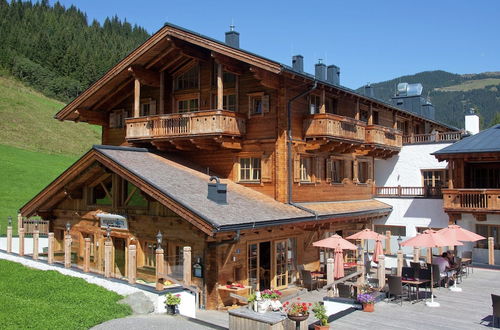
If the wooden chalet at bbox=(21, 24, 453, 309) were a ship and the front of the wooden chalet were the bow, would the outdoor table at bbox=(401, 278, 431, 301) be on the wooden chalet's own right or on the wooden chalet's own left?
on the wooden chalet's own left

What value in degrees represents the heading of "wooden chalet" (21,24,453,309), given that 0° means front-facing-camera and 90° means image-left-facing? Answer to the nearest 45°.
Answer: approximately 45°

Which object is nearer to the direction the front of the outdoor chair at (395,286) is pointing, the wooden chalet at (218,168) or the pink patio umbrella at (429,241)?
the pink patio umbrella

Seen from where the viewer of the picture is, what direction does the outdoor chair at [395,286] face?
facing away from the viewer and to the right of the viewer

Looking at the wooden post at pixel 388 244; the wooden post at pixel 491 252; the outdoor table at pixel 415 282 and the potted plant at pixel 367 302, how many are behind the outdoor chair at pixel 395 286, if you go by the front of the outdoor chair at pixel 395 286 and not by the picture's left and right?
1

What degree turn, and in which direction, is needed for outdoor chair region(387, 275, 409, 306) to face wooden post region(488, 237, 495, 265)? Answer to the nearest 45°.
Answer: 0° — it already faces it

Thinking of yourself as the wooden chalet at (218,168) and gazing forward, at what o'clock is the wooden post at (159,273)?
The wooden post is roughly at 11 o'clock from the wooden chalet.

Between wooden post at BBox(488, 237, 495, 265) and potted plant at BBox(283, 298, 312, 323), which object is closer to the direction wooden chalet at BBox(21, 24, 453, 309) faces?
the potted plant

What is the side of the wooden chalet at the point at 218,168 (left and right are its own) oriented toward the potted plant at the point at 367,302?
left

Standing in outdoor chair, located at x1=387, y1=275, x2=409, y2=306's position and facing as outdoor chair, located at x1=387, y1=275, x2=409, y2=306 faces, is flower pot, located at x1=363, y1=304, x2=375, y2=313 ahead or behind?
behind

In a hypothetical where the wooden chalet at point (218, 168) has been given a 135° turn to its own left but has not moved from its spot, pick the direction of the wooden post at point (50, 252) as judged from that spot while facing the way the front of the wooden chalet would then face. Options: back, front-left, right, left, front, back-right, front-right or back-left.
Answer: back

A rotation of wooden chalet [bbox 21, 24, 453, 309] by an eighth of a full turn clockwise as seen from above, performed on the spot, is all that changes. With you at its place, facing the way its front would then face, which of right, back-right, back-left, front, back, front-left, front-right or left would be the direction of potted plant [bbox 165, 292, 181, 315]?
left

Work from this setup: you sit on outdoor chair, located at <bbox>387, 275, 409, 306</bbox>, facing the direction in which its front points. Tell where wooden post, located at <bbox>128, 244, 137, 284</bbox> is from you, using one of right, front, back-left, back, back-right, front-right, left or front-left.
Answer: back-left

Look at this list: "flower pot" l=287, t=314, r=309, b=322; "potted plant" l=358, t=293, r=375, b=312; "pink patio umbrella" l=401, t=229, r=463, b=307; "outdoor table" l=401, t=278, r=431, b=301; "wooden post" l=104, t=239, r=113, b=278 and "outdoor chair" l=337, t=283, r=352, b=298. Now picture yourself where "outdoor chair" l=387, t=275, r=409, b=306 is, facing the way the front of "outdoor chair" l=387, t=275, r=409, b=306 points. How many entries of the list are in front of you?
2
